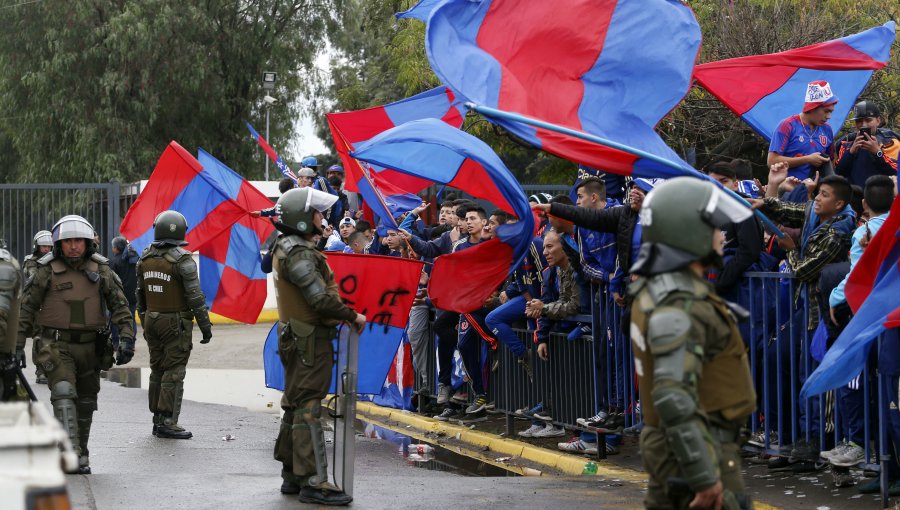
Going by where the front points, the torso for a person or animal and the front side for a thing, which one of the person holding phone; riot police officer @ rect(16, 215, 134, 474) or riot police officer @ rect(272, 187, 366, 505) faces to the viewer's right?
riot police officer @ rect(272, 187, 366, 505)

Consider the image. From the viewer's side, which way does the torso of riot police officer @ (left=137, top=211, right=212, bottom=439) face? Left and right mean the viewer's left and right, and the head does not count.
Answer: facing away from the viewer and to the right of the viewer

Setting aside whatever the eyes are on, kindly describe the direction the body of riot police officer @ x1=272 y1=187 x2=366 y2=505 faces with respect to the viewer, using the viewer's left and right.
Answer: facing to the right of the viewer

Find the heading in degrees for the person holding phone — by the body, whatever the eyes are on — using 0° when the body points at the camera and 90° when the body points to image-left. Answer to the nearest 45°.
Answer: approximately 0°

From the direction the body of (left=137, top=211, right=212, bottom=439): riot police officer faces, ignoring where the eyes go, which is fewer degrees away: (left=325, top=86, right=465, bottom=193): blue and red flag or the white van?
the blue and red flag

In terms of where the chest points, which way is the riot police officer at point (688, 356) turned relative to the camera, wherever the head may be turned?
to the viewer's right

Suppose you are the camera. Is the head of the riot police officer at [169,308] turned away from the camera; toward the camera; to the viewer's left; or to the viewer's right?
away from the camera

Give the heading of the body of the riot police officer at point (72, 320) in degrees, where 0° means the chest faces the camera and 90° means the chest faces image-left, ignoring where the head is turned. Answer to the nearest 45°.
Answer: approximately 0°
